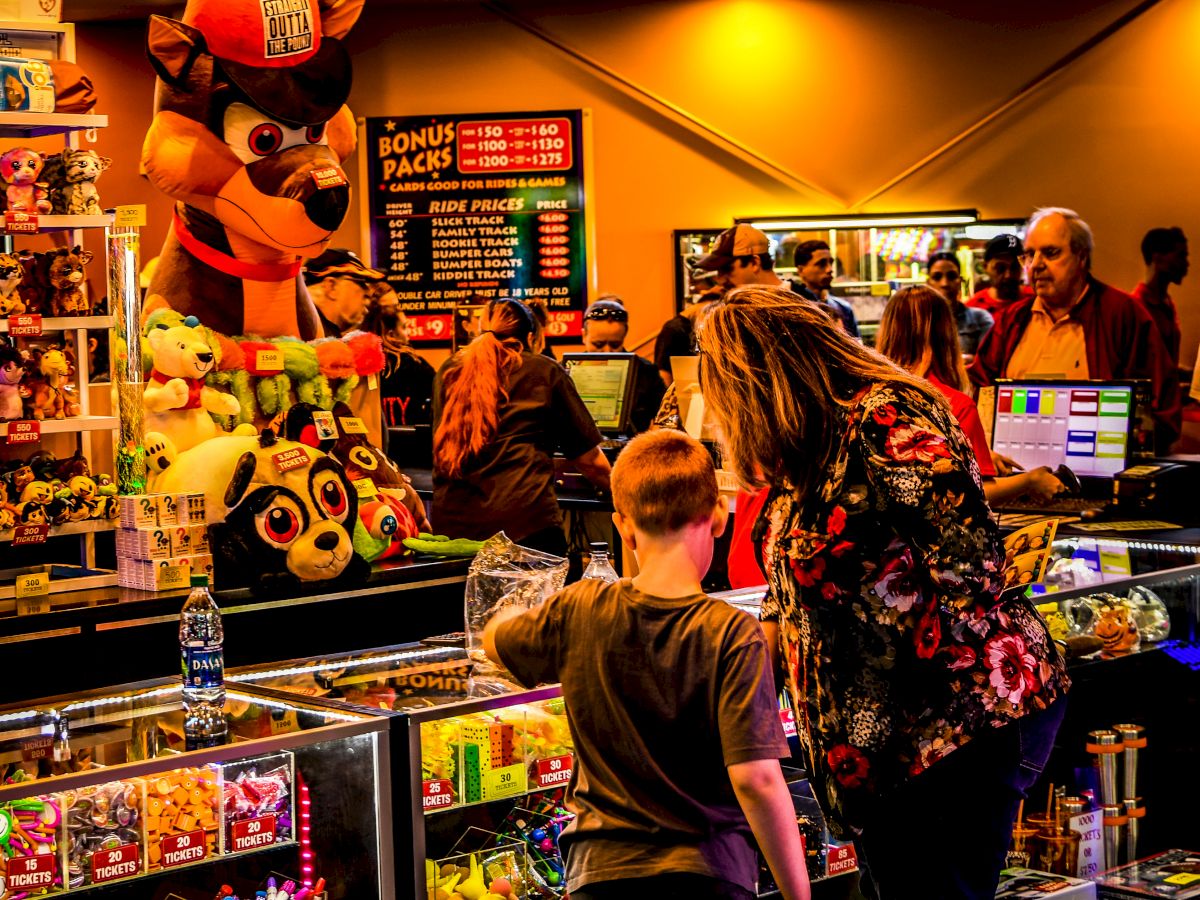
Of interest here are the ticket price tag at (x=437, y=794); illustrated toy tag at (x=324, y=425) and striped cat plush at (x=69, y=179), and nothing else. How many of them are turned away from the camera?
0

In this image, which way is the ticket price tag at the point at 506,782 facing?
toward the camera

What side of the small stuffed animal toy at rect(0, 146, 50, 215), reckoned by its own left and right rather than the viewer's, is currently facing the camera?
front

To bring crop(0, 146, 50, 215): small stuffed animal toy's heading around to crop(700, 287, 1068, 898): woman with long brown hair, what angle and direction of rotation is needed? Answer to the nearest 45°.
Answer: approximately 45° to its left

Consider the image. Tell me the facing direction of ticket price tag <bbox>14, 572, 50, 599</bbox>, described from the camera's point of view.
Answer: facing the viewer

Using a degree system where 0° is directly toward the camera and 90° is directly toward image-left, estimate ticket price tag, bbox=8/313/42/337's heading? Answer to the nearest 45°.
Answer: approximately 0°

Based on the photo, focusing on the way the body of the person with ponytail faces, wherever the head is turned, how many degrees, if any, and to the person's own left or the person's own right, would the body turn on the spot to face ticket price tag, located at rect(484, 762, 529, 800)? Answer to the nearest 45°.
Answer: approximately 135° to the person's own right

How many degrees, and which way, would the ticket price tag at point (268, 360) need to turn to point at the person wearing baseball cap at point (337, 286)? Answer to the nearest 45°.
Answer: approximately 180°

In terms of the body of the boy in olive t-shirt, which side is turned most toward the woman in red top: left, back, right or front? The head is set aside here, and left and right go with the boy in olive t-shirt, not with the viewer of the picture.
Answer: front

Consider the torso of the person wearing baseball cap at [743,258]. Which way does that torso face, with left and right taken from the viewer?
facing to the left of the viewer
